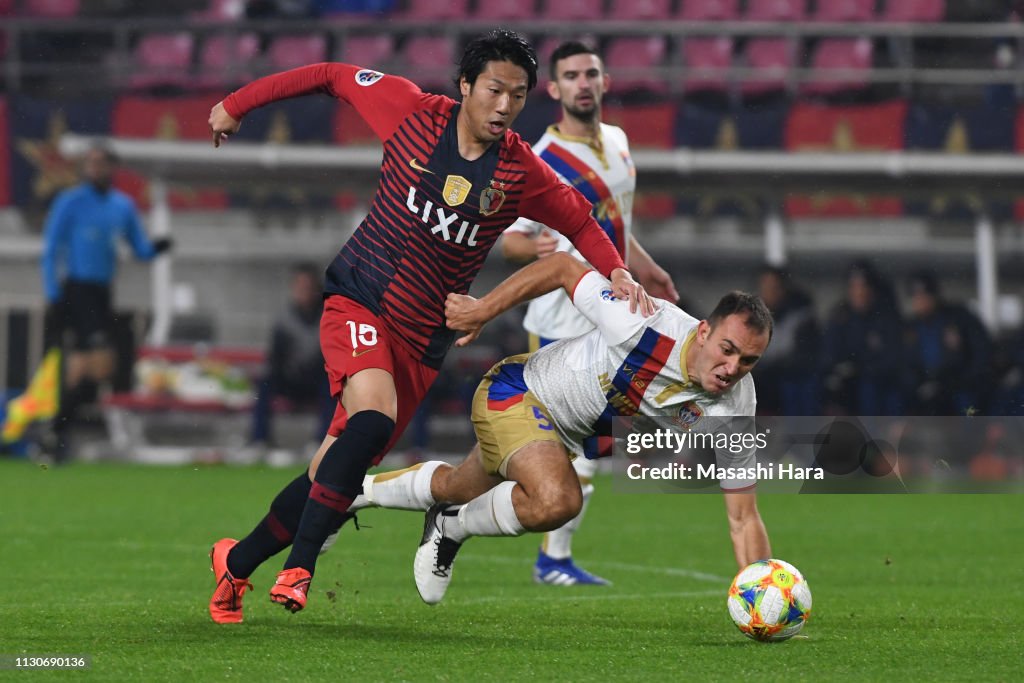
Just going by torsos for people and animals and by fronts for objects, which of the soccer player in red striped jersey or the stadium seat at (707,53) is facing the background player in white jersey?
the stadium seat

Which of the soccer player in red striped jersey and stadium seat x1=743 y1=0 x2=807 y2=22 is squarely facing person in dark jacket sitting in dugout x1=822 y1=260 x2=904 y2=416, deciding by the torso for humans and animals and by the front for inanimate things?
the stadium seat

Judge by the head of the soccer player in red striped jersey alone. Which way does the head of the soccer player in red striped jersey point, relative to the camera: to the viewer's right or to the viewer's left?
to the viewer's right

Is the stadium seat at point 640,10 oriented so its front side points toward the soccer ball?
yes

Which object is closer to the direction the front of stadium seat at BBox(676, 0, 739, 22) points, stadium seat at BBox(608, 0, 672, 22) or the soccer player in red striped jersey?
the soccer player in red striped jersey

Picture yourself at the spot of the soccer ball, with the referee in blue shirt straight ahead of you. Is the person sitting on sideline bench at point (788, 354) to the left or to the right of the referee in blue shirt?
right

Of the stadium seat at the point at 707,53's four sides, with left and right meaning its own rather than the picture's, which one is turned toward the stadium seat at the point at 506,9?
right

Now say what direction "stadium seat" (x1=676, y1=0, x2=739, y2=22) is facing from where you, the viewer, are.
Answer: facing the viewer

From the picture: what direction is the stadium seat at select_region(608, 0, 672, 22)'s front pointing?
toward the camera

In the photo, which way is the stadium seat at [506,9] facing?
toward the camera

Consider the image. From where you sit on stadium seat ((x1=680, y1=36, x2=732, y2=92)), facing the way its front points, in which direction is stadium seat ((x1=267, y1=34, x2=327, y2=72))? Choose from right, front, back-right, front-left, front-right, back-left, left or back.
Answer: right
